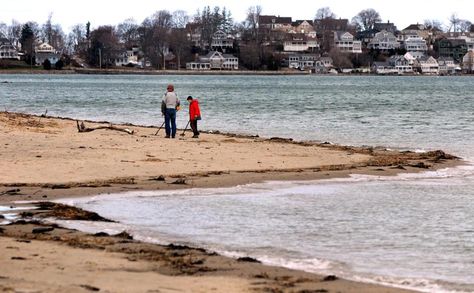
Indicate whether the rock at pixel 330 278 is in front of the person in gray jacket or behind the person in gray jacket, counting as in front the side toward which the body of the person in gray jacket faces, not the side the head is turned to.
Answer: behind

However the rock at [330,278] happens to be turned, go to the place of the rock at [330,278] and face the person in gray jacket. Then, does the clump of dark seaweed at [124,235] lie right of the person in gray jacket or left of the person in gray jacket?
left

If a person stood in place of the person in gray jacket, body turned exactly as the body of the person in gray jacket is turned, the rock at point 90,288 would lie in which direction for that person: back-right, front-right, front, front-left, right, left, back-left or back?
back

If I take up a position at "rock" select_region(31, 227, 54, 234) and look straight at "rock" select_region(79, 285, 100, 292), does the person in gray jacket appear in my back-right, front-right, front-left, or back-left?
back-left

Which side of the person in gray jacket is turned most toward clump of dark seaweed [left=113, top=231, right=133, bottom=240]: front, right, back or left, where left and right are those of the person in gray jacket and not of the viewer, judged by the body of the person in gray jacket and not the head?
back

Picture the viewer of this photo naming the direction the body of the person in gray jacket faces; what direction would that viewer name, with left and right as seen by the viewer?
facing away from the viewer
